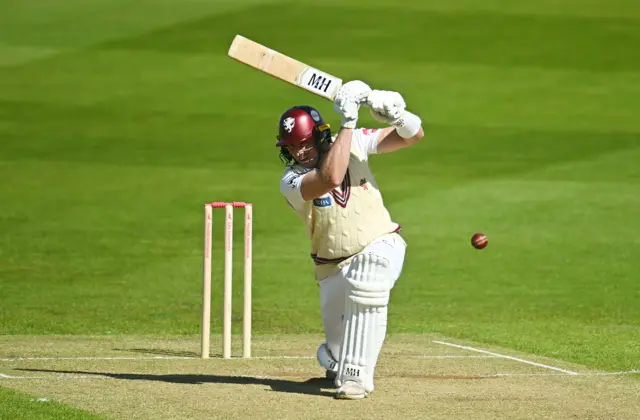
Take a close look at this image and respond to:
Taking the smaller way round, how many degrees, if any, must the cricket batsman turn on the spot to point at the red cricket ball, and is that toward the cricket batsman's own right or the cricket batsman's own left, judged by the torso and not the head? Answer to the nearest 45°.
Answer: approximately 135° to the cricket batsman's own left

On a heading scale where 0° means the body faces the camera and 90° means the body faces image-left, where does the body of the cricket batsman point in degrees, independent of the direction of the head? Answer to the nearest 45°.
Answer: approximately 0°
